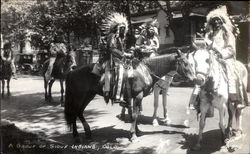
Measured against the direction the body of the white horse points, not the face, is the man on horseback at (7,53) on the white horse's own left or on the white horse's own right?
on the white horse's own right

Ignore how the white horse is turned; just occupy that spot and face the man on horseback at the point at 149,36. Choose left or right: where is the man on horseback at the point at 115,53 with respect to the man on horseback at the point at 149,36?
left

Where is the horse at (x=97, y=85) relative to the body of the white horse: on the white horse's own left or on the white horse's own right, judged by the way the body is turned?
on the white horse's own right

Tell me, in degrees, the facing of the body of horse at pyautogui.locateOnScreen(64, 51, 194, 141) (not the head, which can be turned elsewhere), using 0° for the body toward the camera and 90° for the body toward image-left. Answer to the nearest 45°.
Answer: approximately 270°

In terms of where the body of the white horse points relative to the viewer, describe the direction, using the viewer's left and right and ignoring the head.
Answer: facing the viewer and to the left of the viewer

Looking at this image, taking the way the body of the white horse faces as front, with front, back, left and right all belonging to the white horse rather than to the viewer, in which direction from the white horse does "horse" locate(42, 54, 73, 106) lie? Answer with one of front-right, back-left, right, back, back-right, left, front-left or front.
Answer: right

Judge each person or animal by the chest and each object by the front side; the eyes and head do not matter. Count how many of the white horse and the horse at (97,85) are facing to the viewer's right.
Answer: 1

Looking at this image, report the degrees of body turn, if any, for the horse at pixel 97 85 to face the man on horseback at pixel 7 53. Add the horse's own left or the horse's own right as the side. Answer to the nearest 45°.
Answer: approximately 135° to the horse's own left

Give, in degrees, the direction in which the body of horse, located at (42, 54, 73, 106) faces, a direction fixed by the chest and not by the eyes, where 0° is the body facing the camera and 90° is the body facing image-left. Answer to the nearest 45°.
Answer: approximately 315°

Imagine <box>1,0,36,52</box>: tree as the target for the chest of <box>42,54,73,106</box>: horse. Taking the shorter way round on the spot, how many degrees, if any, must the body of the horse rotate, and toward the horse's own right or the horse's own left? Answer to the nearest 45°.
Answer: approximately 90° to the horse's own right

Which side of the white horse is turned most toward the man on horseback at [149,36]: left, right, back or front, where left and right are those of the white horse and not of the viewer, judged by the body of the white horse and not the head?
right

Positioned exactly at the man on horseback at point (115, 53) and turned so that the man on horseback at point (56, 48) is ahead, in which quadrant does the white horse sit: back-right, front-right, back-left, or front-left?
back-right
